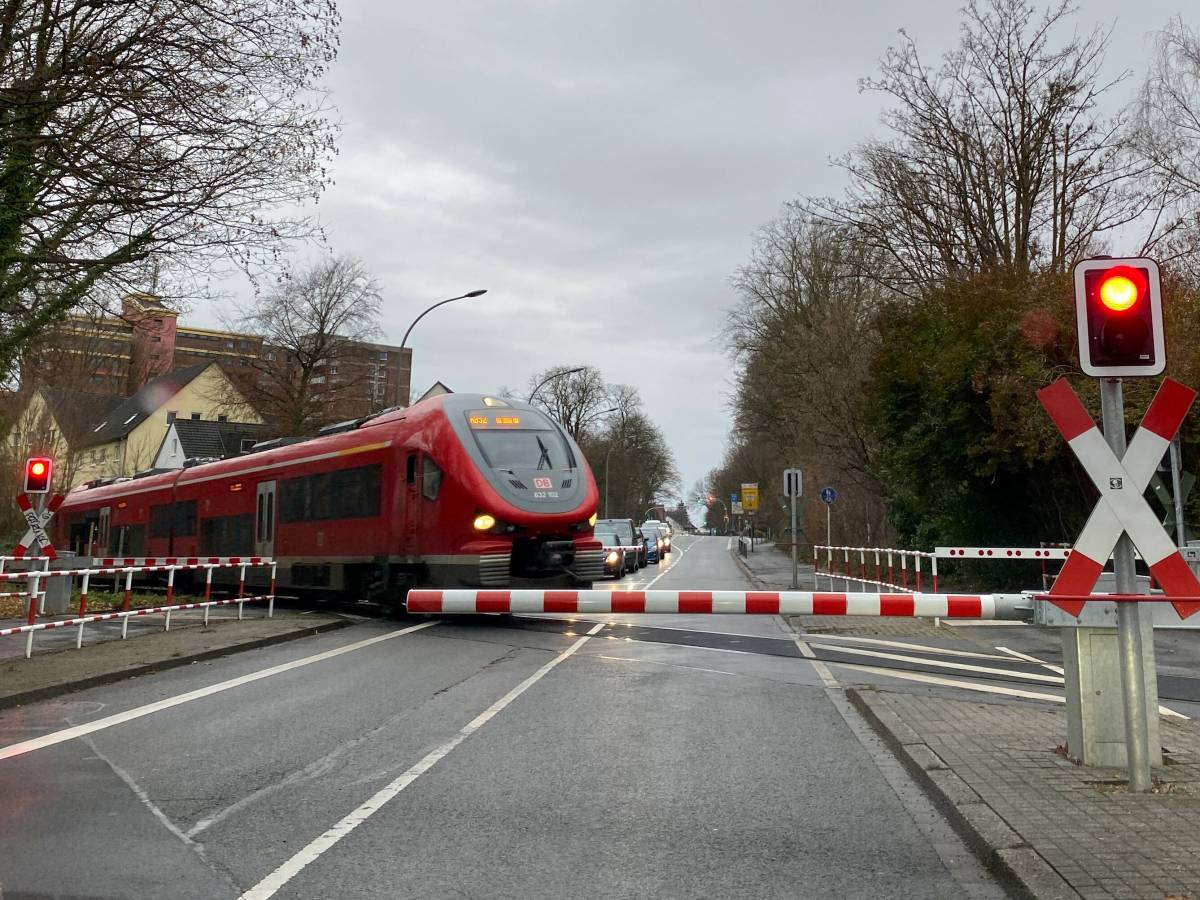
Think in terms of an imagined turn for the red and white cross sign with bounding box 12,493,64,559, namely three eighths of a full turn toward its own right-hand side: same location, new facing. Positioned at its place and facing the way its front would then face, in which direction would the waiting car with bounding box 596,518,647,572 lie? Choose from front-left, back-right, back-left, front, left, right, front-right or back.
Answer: right

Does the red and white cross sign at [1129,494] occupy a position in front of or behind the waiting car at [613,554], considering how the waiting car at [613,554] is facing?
in front

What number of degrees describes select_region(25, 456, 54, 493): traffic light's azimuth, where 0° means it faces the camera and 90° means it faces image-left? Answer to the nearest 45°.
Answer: approximately 0°

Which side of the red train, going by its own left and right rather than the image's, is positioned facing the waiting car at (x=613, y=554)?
left

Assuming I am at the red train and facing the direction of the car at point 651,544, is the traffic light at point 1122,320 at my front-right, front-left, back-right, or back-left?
back-right

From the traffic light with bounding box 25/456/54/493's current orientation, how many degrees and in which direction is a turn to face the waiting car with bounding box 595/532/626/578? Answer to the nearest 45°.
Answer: approximately 135° to its left

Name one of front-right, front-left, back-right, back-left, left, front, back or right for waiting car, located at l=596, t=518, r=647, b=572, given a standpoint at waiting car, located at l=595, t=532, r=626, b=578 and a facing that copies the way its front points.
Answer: back

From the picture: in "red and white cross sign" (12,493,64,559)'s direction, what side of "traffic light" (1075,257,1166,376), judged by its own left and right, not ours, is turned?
right

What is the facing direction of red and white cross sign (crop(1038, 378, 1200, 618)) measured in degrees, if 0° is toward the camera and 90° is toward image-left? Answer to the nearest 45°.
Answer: approximately 0°
